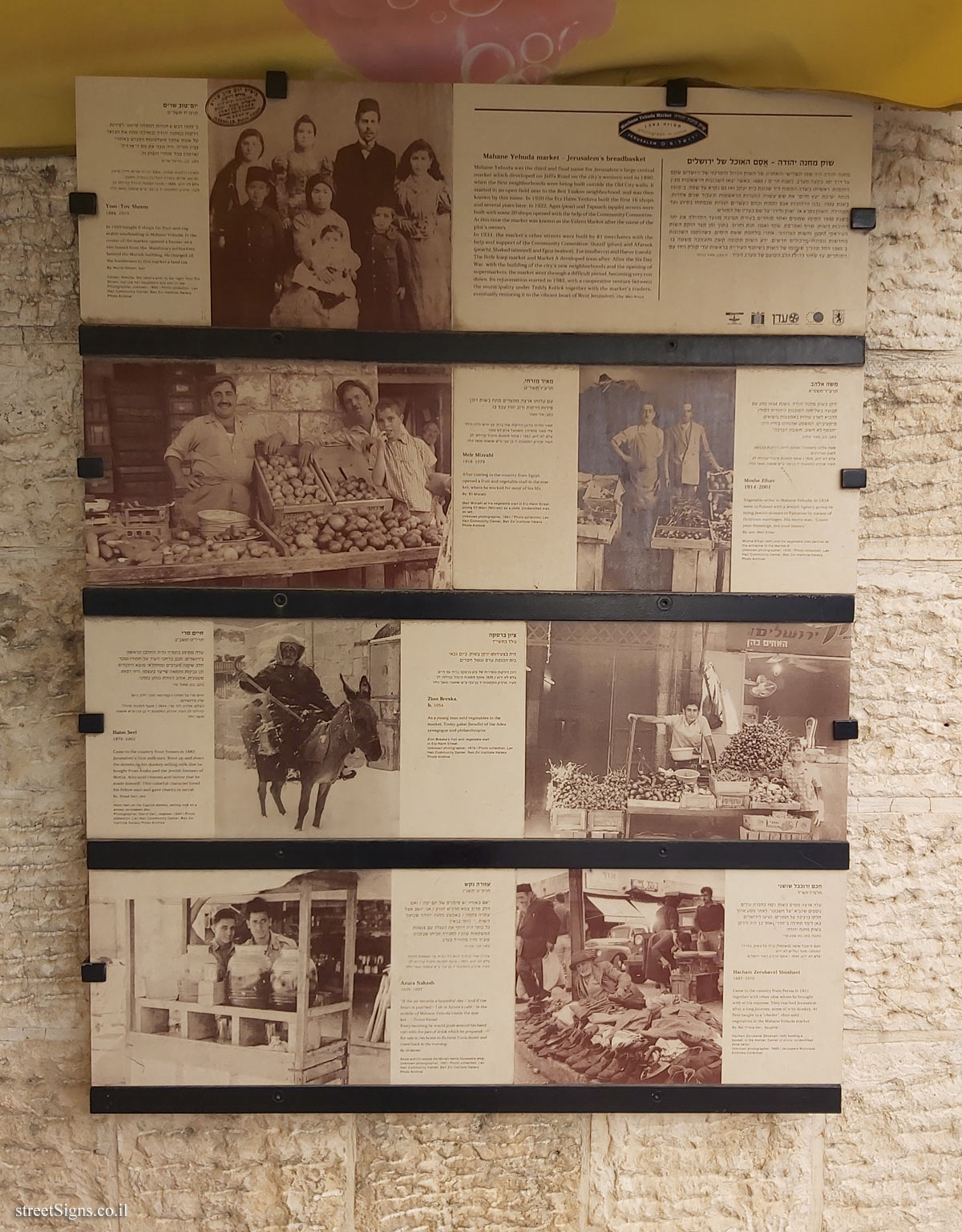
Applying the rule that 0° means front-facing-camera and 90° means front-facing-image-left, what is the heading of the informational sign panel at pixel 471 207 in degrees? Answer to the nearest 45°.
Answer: approximately 0°
